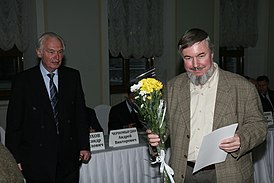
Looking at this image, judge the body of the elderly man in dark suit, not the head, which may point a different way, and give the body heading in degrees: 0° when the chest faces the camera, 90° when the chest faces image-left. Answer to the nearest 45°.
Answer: approximately 315°

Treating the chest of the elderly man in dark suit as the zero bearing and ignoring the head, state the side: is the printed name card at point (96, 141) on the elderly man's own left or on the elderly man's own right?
on the elderly man's own left

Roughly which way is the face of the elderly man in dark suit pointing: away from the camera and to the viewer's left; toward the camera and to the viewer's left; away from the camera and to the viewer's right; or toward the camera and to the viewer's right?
toward the camera and to the viewer's right

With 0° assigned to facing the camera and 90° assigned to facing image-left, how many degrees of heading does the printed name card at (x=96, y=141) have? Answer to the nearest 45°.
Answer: approximately 0°

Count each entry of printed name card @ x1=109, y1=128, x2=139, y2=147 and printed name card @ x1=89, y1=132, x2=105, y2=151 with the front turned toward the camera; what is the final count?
2

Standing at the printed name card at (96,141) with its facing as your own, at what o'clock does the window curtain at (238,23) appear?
The window curtain is roughly at 7 o'clock from the printed name card.

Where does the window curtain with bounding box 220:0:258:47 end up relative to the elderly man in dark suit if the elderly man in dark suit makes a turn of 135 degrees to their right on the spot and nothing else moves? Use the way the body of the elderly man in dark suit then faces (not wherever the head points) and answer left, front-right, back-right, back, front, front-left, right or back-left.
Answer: back-right

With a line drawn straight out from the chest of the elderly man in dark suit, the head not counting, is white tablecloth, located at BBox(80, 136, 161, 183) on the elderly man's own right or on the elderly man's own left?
on the elderly man's own left
